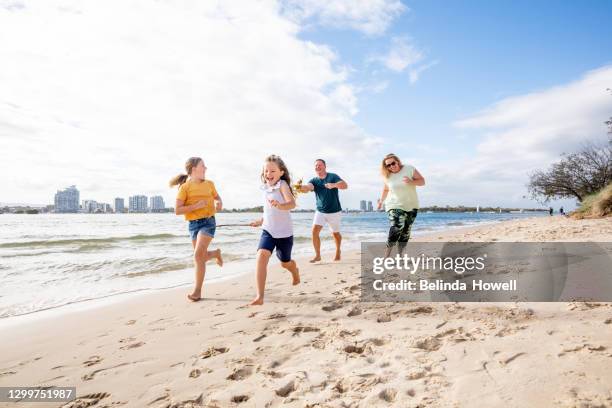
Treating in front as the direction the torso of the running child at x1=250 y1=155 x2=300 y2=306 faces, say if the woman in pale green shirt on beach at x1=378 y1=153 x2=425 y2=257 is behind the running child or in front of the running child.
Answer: behind

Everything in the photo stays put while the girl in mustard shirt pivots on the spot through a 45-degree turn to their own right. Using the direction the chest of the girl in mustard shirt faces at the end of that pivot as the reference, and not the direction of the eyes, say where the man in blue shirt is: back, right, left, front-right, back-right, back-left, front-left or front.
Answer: back

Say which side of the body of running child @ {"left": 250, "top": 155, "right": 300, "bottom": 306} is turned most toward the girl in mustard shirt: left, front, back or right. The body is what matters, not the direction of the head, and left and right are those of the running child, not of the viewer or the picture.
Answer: right

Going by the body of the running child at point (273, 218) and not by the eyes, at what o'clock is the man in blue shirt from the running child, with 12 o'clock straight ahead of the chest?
The man in blue shirt is roughly at 5 o'clock from the running child.

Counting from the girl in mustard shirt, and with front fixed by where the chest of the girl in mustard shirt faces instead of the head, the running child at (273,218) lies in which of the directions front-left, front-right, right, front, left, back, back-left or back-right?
front-left

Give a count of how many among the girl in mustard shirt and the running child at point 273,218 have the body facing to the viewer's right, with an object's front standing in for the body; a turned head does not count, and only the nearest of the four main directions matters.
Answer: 0

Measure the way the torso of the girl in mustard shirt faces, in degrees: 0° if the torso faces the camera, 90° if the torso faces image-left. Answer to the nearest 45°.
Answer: approximately 0°
